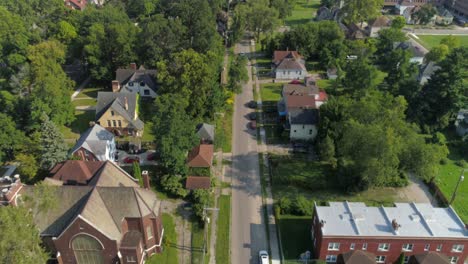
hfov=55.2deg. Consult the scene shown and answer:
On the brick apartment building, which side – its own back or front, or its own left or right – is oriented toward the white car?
right

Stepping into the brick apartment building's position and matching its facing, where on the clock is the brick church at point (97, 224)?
The brick church is roughly at 2 o'clock from the brick apartment building.

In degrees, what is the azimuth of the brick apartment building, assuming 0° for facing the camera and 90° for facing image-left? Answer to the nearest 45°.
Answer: approximately 0°

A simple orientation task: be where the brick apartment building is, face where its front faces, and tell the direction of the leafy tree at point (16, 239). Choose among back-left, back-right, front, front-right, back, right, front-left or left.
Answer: front-right
